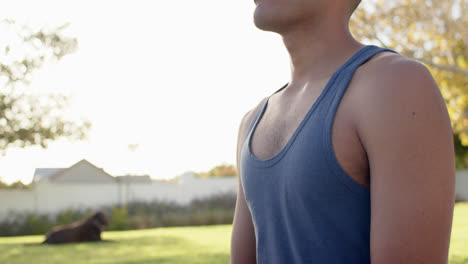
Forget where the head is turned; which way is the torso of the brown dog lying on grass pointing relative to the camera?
to the viewer's right

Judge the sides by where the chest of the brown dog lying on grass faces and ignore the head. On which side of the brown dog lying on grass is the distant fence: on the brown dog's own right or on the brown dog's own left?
on the brown dog's own left

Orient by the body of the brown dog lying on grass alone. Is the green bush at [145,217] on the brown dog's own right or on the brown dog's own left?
on the brown dog's own left

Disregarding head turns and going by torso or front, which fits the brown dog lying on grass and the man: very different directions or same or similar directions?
very different directions

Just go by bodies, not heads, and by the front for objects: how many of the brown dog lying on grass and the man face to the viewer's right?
1

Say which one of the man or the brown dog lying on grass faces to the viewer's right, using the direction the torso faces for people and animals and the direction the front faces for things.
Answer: the brown dog lying on grass

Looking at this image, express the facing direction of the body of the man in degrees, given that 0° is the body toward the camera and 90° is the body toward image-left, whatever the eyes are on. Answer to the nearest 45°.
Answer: approximately 45°

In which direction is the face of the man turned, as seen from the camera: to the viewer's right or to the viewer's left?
to the viewer's left

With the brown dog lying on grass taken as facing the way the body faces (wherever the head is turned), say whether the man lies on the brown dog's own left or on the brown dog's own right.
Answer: on the brown dog's own right
